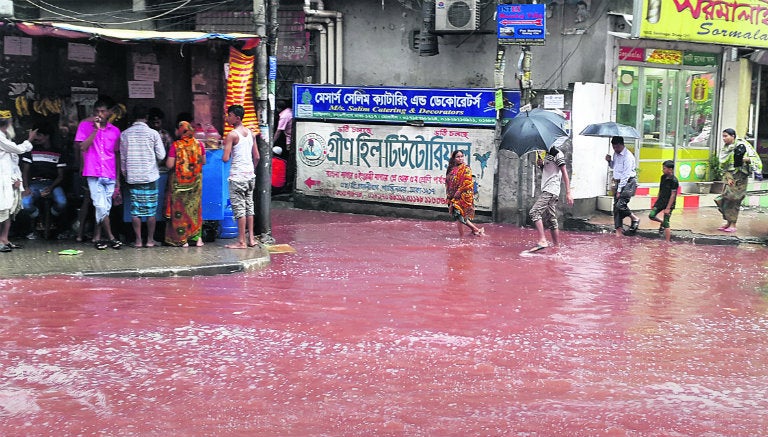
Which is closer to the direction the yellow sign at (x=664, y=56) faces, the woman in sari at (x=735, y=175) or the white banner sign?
the woman in sari

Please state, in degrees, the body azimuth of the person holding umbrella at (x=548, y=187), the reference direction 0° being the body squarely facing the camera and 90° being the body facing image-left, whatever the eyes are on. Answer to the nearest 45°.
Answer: approximately 45°

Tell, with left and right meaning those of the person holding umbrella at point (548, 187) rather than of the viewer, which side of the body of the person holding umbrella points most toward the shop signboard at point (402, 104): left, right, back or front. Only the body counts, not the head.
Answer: right

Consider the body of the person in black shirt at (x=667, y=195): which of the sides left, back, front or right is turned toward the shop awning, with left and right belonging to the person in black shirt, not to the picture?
front

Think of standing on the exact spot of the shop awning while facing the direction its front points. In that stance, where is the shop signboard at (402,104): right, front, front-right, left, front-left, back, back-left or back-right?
back-left

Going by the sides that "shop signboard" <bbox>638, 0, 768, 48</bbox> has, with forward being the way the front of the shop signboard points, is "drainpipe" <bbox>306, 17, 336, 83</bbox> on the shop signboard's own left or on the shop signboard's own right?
on the shop signboard's own right
